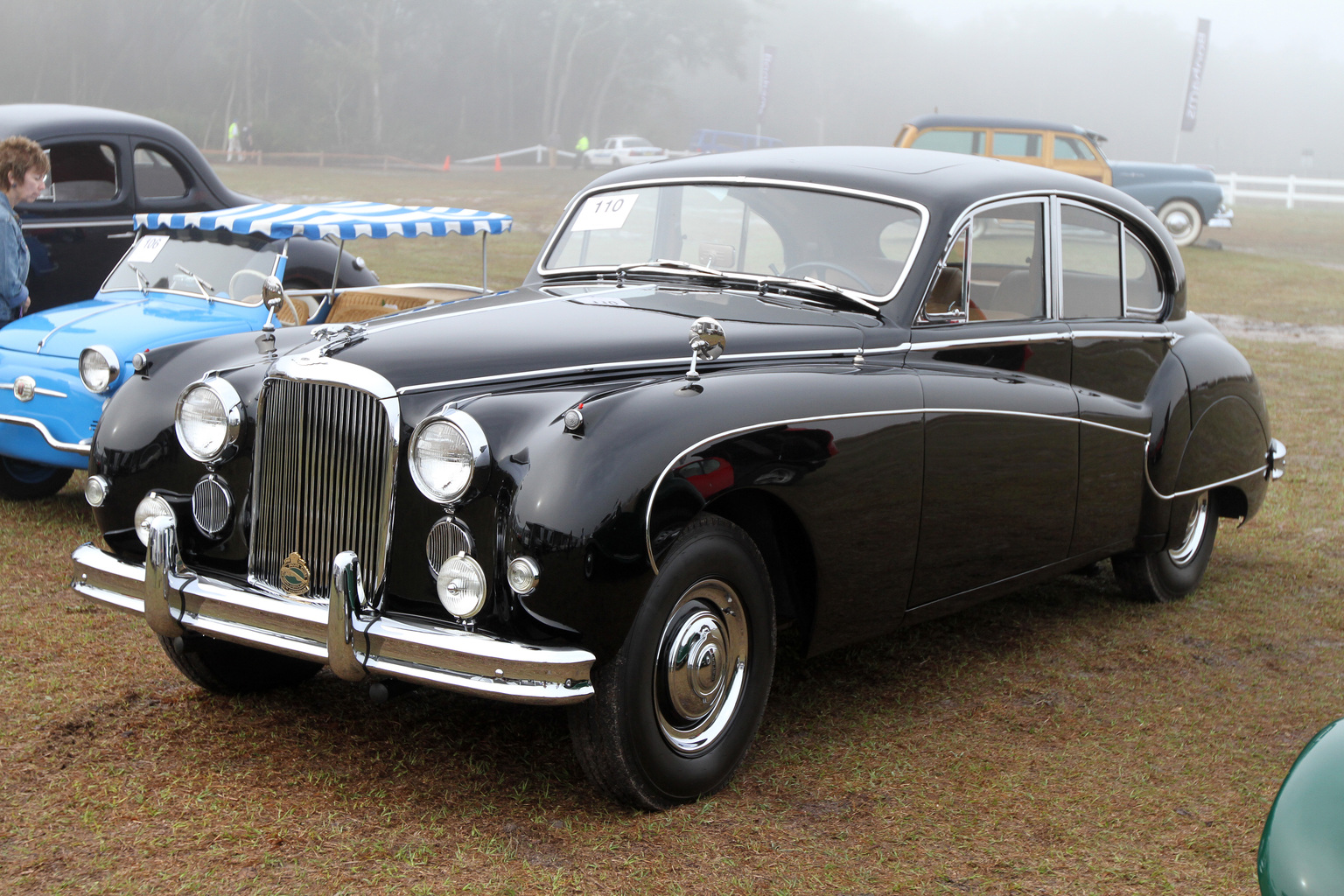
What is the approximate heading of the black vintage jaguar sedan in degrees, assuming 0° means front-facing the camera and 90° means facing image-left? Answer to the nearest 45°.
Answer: approximately 45°

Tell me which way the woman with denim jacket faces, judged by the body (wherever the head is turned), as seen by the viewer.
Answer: to the viewer's right

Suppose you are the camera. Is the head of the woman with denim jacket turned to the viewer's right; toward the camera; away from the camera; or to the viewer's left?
to the viewer's right

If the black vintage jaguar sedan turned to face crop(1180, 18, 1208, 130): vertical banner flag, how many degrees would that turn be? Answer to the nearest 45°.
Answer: approximately 135° to its right

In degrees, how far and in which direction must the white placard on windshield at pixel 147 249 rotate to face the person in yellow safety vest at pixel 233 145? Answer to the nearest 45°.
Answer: approximately 135° to its right
